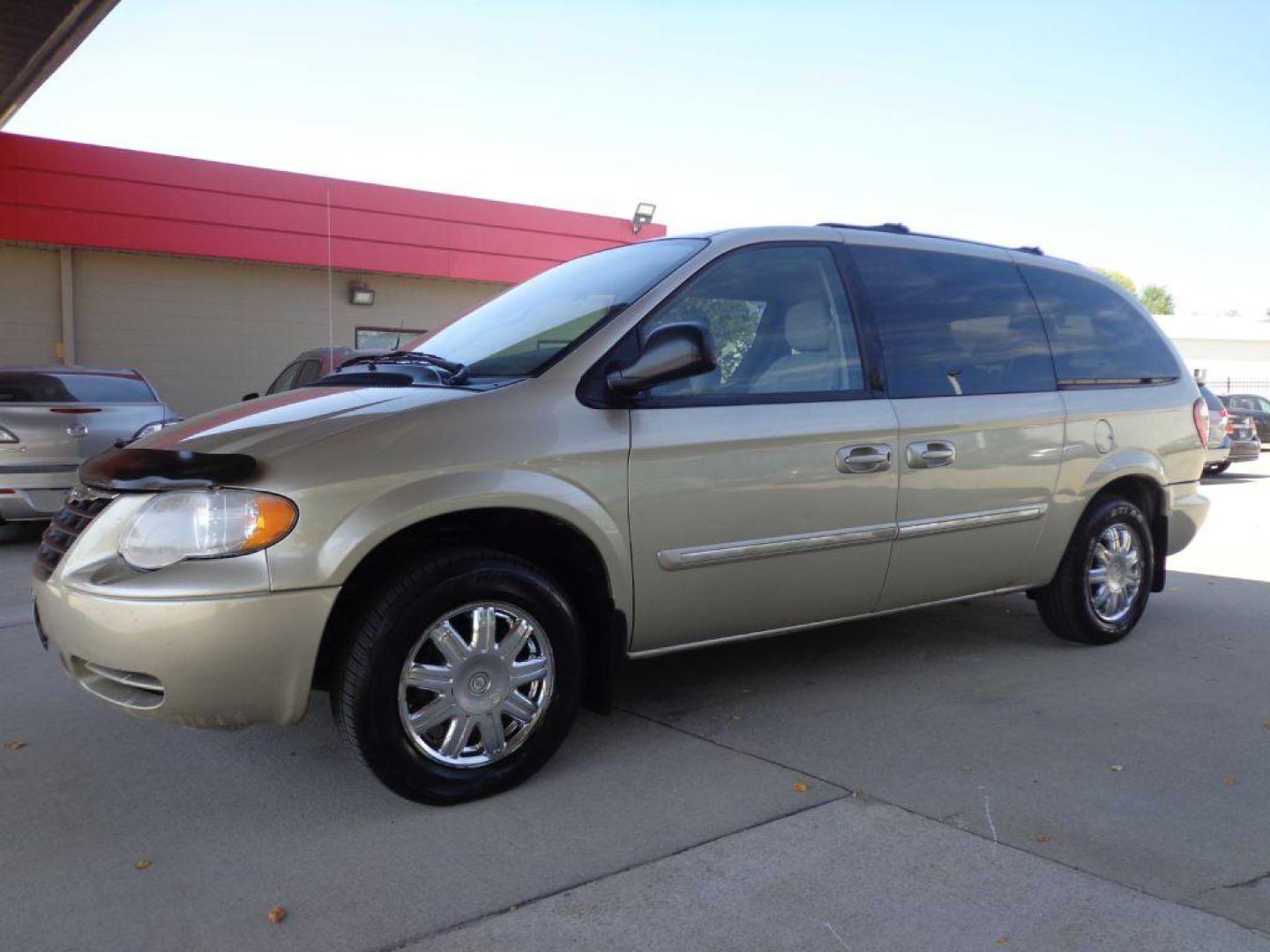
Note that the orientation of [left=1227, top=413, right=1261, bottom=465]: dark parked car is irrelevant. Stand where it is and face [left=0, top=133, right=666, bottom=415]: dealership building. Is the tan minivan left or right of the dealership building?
left

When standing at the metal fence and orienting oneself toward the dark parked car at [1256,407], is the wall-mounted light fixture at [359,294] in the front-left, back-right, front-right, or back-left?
front-right

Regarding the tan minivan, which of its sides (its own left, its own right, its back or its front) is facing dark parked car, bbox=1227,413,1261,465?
back

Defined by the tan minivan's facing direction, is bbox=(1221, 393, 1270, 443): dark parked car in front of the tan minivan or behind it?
behind

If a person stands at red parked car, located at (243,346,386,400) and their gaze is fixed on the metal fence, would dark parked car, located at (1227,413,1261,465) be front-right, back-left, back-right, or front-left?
front-right

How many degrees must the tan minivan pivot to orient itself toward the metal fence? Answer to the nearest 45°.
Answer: approximately 180°

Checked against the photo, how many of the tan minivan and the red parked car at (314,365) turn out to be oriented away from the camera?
0

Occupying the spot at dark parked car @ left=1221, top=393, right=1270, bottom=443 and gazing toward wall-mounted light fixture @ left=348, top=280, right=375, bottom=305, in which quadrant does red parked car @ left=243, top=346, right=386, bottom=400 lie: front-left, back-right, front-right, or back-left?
front-left
